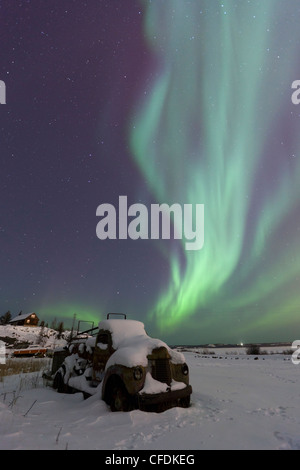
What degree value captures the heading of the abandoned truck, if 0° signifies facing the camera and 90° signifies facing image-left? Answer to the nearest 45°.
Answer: approximately 315°
